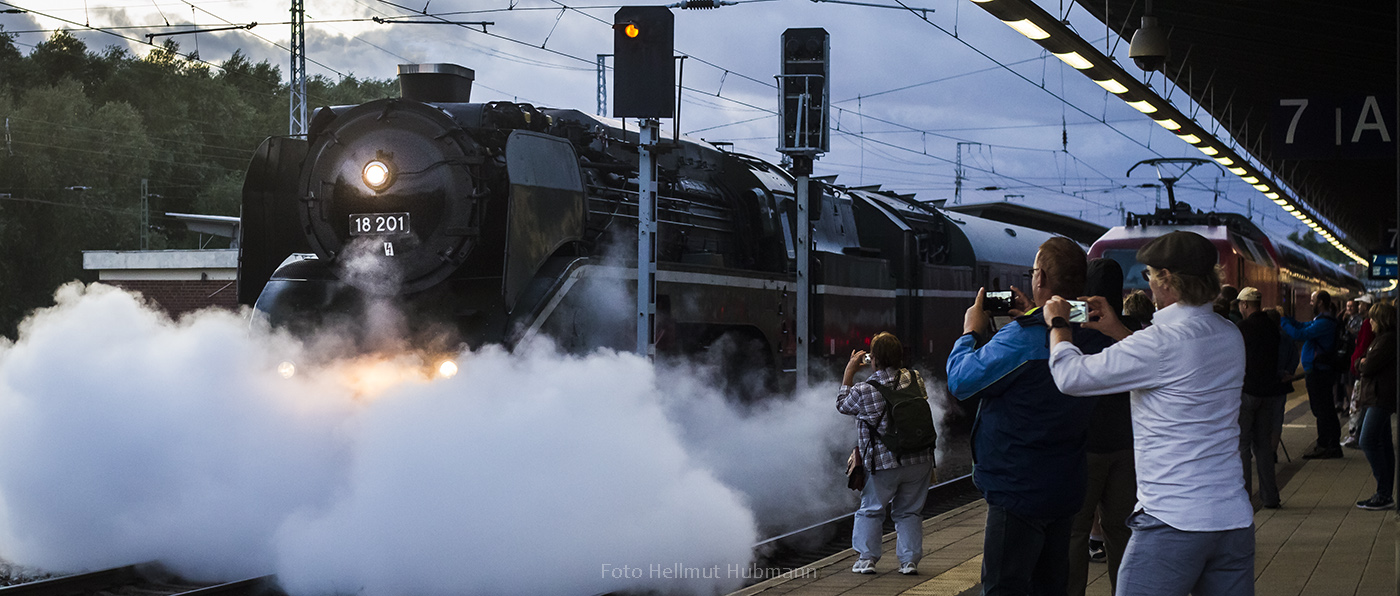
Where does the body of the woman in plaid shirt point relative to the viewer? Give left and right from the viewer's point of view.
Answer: facing away from the viewer and to the left of the viewer

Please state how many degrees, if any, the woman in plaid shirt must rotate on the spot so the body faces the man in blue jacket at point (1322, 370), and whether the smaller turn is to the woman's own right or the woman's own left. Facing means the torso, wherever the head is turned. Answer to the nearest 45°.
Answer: approximately 90° to the woman's own right

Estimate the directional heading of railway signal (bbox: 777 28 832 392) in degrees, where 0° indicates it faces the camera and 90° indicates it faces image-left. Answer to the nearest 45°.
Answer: approximately 180°

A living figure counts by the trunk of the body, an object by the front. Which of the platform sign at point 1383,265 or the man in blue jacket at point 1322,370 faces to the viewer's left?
the man in blue jacket

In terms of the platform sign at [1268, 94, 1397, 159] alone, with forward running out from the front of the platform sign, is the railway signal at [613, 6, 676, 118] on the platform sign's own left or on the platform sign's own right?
on the platform sign's own right

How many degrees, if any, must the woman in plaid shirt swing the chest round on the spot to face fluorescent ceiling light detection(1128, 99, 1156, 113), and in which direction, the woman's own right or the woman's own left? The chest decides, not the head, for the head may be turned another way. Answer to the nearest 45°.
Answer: approximately 90° to the woman's own right

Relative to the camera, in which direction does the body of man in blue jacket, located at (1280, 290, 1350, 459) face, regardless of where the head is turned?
to the viewer's left

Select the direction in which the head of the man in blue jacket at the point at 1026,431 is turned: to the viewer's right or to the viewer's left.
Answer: to the viewer's left

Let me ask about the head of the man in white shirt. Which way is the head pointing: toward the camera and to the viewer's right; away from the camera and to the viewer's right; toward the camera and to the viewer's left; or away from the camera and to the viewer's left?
away from the camera and to the viewer's left

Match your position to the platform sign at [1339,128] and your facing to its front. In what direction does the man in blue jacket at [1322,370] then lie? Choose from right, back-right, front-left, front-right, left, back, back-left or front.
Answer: back
